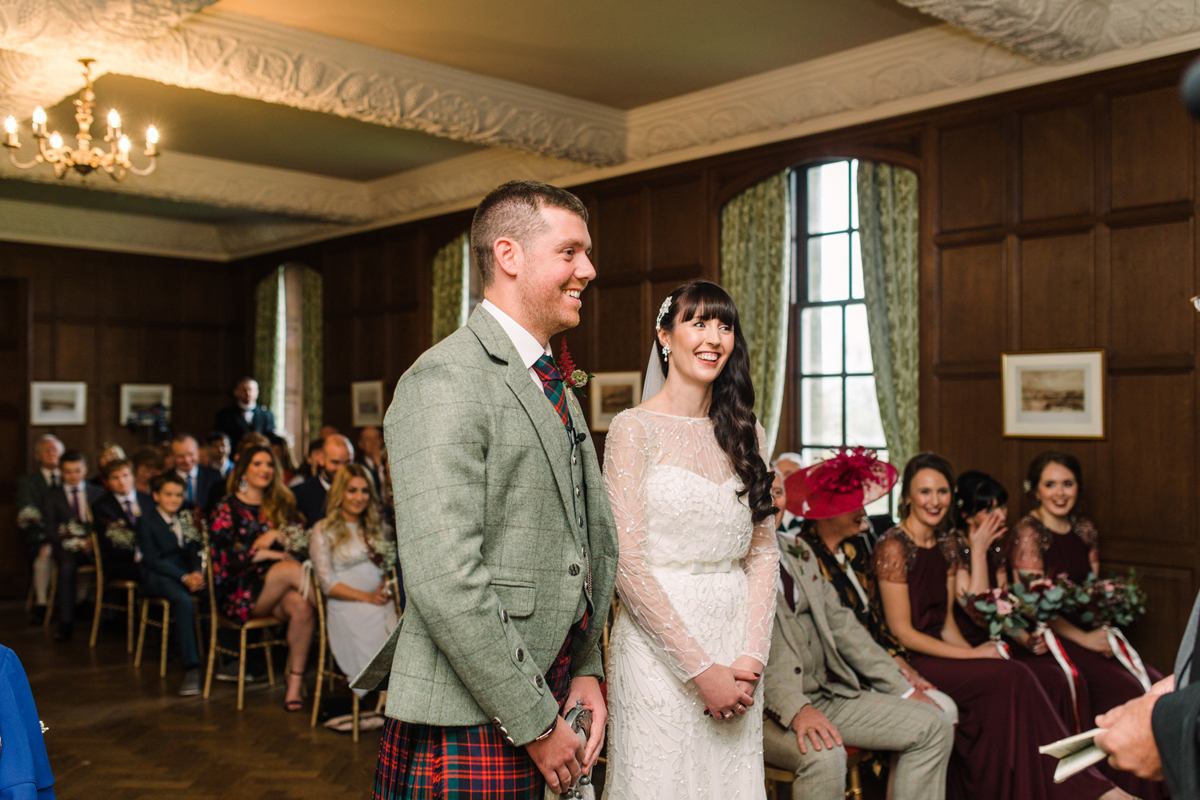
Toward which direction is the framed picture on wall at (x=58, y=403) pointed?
toward the camera

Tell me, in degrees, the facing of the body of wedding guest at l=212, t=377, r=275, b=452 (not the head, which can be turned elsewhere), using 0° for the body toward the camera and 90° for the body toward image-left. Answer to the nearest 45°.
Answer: approximately 0°

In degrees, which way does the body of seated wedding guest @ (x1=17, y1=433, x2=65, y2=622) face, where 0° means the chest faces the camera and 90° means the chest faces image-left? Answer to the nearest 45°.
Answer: approximately 315°

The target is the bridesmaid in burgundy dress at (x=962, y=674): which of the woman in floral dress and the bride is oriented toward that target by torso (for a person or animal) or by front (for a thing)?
the woman in floral dress

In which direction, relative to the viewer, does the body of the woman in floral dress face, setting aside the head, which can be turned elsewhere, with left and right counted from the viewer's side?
facing the viewer and to the right of the viewer

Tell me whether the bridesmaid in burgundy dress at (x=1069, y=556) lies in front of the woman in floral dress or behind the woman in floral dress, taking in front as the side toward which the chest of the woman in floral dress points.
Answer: in front

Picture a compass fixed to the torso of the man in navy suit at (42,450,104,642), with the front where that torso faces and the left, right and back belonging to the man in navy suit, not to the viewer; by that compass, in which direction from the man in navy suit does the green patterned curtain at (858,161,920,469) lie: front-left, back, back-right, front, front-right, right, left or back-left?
front-left

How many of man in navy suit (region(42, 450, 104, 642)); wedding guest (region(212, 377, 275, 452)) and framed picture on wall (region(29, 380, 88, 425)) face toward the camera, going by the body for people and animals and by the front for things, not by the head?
3

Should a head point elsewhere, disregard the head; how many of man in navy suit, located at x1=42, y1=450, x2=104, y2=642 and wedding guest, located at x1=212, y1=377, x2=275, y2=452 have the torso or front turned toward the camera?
2

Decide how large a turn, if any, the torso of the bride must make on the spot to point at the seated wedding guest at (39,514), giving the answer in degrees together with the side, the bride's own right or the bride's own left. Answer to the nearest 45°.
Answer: approximately 180°
